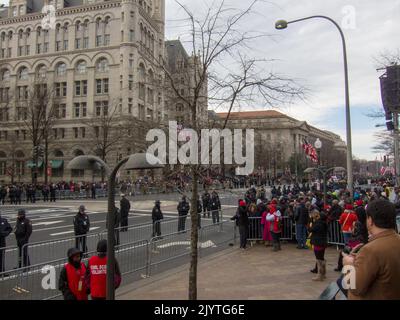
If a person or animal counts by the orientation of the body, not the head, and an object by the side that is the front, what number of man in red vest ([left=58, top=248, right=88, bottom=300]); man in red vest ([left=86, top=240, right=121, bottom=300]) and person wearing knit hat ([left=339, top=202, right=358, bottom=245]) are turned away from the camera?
2

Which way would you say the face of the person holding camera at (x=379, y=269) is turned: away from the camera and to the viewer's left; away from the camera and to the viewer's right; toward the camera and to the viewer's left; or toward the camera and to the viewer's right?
away from the camera and to the viewer's left

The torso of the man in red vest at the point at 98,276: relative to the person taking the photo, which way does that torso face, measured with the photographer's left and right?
facing away from the viewer

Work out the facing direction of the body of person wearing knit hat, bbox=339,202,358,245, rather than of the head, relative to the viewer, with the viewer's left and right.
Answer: facing away from the viewer

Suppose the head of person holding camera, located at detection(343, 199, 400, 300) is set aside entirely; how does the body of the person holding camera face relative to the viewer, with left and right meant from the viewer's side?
facing away from the viewer and to the left of the viewer

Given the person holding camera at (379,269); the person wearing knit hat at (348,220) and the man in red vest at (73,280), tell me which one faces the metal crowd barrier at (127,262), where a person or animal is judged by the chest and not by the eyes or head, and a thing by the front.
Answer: the person holding camera

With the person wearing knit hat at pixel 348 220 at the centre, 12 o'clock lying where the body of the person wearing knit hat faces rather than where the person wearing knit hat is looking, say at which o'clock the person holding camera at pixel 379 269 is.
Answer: The person holding camera is roughly at 6 o'clock from the person wearing knit hat.
